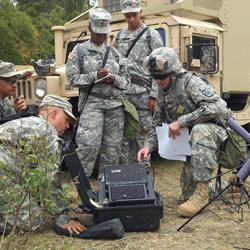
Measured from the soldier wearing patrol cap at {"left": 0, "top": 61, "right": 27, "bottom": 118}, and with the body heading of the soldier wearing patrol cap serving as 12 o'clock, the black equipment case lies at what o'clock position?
The black equipment case is roughly at 2 o'clock from the soldier wearing patrol cap.

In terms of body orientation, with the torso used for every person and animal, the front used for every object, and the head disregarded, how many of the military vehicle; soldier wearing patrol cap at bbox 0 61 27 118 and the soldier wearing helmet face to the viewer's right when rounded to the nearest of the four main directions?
1

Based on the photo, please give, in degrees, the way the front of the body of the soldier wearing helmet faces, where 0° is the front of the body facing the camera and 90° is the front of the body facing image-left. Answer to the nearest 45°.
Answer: approximately 45°

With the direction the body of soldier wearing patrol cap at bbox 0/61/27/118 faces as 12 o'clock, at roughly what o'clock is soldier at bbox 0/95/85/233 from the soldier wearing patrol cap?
The soldier is roughly at 3 o'clock from the soldier wearing patrol cap.

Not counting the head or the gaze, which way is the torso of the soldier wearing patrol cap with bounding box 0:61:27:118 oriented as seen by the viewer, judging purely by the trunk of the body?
to the viewer's right

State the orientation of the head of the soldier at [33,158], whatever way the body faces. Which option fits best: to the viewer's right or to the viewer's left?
to the viewer's right

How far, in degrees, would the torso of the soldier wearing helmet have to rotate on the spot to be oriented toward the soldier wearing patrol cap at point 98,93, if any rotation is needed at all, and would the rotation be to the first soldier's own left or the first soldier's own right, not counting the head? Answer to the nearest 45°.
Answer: approximately 90° to the first soldier's own right

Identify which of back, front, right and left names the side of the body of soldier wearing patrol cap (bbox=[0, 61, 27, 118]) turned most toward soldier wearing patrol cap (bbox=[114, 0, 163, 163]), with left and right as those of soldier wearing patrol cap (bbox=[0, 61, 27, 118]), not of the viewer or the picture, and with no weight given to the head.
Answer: front

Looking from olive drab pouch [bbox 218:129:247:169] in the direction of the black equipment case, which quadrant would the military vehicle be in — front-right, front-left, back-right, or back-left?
back-right

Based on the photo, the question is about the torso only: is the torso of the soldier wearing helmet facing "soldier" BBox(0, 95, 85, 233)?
yes
